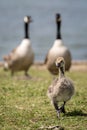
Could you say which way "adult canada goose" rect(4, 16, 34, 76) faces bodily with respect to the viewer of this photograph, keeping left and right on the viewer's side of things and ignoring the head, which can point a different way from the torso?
facing the viewer and to the right of the viewer

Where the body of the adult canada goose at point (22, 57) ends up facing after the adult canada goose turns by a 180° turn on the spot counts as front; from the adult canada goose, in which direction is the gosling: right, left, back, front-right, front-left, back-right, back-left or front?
back-left
